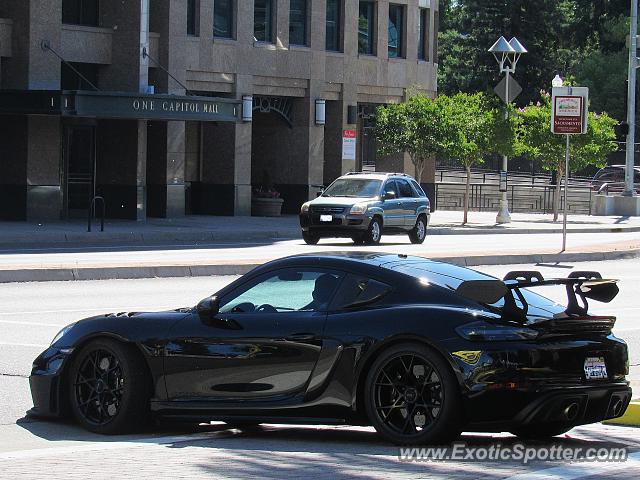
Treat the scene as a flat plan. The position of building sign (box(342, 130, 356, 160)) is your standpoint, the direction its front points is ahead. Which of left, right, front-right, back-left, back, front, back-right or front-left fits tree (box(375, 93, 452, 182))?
front-left

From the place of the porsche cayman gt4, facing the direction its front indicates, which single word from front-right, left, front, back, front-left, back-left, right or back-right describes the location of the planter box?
front-right

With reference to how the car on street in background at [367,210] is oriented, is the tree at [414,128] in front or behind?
behind

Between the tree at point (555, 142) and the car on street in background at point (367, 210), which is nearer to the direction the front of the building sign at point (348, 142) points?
the car on street in background

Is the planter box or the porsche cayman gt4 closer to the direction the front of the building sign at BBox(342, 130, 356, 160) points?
the porsche cayman gt4

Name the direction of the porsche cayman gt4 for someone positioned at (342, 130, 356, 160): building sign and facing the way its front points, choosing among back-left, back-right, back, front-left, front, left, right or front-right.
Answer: front

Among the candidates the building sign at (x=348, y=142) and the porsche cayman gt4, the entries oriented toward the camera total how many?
1

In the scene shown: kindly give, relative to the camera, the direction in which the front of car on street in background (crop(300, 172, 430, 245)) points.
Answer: facing the viewer and to the left of the viewer

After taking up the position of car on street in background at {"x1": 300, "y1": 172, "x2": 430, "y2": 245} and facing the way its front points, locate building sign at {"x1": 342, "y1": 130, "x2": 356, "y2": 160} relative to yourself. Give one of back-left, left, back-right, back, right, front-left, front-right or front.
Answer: back-right

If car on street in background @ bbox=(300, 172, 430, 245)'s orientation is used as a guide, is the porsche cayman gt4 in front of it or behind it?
in front

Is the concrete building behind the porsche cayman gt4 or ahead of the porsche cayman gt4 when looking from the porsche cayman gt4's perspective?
ahead

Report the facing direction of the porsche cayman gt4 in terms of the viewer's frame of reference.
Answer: facing away from the viewer and to the left of the viewer

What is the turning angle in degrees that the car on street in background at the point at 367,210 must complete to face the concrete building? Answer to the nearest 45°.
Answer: approximately 90° to its right

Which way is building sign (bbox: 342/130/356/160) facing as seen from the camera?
toward the camera

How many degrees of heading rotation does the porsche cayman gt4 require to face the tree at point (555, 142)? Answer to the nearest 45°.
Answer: approximately 45° to its right
